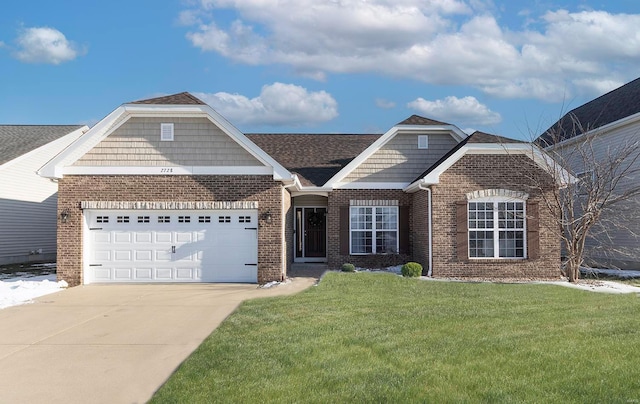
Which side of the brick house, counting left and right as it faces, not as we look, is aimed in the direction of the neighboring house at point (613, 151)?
left

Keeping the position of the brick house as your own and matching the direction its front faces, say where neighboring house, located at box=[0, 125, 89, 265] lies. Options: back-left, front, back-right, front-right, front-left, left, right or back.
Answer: back-right

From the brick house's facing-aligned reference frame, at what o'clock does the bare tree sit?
The bare tree is roughly at 9 o'clock from the brick house.

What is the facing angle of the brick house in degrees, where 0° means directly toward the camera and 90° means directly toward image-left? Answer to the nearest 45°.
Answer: approximately 0°
